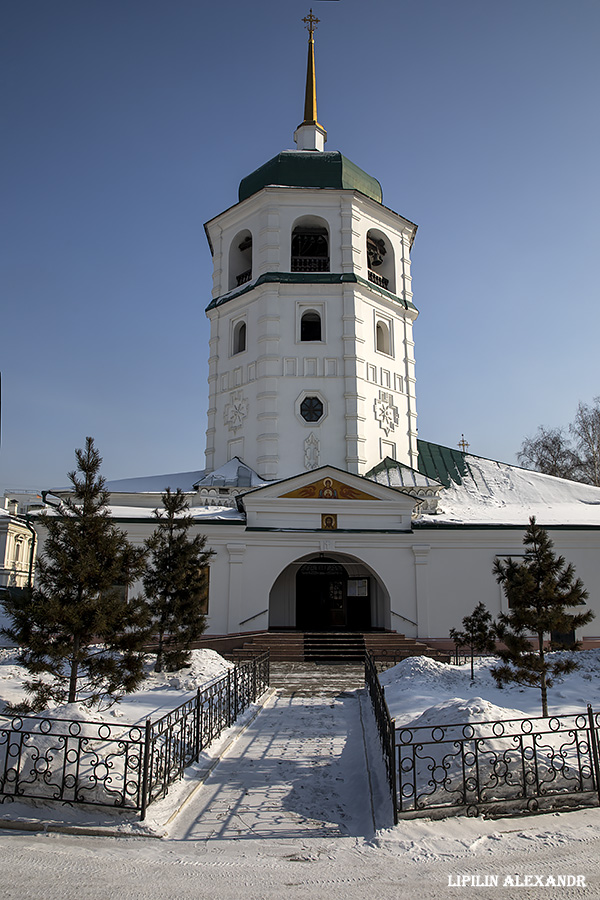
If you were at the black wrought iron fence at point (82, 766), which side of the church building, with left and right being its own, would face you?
front

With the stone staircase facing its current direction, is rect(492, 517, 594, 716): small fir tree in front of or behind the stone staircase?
in front

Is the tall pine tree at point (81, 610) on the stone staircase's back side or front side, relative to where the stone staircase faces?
on the front side

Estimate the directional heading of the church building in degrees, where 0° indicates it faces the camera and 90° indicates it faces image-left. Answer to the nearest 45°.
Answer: approximately 0°

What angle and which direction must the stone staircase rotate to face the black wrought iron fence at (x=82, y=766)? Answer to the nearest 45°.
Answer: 0° — it already faces it

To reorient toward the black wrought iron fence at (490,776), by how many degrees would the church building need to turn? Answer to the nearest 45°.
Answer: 0° — it already faces it

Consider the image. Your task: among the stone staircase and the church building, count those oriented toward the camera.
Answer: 2
